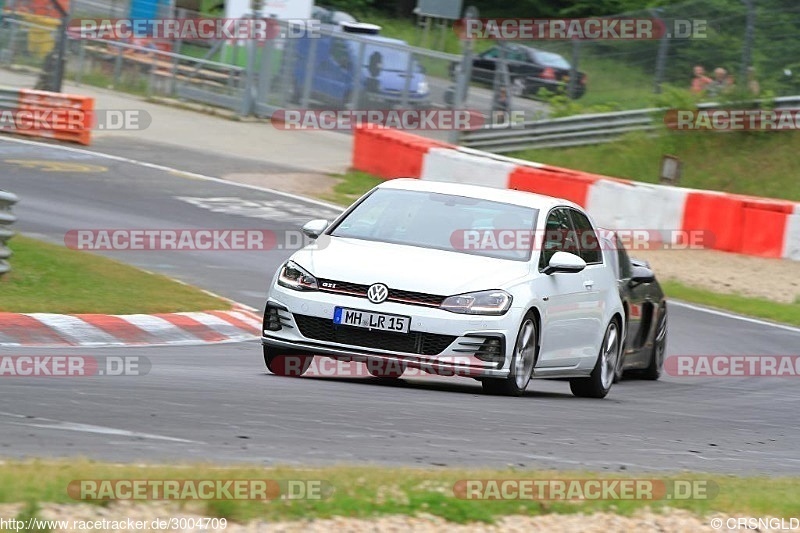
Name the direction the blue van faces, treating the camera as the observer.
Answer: facing to the right of the viewer

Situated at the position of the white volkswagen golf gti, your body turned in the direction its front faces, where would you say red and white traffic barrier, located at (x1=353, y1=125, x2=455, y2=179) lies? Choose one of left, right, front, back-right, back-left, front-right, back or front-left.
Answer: back-right

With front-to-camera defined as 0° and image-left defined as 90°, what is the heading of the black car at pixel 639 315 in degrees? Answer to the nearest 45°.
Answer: approximately 45°

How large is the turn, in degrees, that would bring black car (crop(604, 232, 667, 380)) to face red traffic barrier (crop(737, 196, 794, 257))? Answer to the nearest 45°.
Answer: approximately 135° to its right

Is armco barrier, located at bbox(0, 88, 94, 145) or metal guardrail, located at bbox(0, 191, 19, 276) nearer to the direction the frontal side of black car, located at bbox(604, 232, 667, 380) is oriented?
the metal guardrail

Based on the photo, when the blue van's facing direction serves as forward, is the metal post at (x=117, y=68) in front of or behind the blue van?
behind

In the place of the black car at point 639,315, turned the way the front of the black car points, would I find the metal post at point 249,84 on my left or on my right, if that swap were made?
on my right

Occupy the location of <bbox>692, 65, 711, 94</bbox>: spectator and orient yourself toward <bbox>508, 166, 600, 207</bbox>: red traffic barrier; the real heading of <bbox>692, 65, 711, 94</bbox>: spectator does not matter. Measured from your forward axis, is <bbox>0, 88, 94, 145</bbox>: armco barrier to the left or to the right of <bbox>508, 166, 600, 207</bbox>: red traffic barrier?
right
